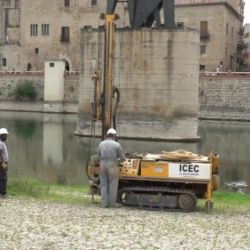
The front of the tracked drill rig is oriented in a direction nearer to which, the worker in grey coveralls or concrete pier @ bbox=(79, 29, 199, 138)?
the worker in grey coveralls

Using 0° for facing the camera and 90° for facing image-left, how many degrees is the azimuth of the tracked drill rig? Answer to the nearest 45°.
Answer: approximately 90°

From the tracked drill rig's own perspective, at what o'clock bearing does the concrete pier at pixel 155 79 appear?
The concrete pier is roughly at 3 o'clock from the tracked drill rig.

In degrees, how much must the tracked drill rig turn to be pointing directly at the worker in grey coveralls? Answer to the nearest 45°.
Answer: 0° — it already faces them
